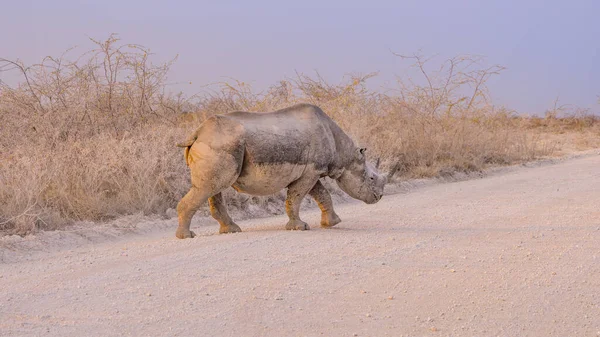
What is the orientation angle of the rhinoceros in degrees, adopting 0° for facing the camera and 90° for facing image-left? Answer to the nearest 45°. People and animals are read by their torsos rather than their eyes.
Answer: approximately 270°
